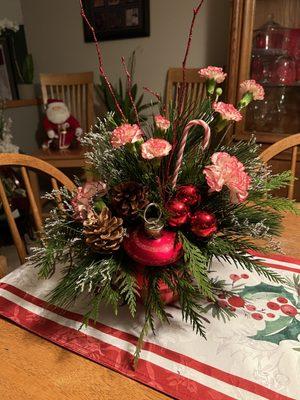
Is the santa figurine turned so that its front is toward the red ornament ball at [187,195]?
yes

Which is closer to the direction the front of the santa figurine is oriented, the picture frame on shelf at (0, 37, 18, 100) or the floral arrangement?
the floral arrangement

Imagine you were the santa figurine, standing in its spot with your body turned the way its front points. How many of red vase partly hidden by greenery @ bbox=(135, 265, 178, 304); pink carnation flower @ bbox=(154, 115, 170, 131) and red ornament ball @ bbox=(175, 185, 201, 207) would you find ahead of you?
3

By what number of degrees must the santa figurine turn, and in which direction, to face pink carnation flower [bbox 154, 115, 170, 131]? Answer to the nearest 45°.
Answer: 0° — it already faces it

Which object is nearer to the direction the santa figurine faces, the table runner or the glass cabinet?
the table runner

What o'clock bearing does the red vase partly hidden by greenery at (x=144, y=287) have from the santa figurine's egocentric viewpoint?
The red vase partly hidden by greenery is roughly at 12 o'clock from the santa figurine.

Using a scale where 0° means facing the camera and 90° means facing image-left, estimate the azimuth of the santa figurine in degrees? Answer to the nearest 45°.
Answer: approximately 0°

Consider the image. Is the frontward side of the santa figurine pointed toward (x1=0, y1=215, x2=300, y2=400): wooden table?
yes

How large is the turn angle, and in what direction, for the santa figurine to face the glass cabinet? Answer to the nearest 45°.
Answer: approximately 45° to its left

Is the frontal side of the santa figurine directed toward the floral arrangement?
yes

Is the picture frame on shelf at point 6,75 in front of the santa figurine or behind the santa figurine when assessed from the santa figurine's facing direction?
behind
